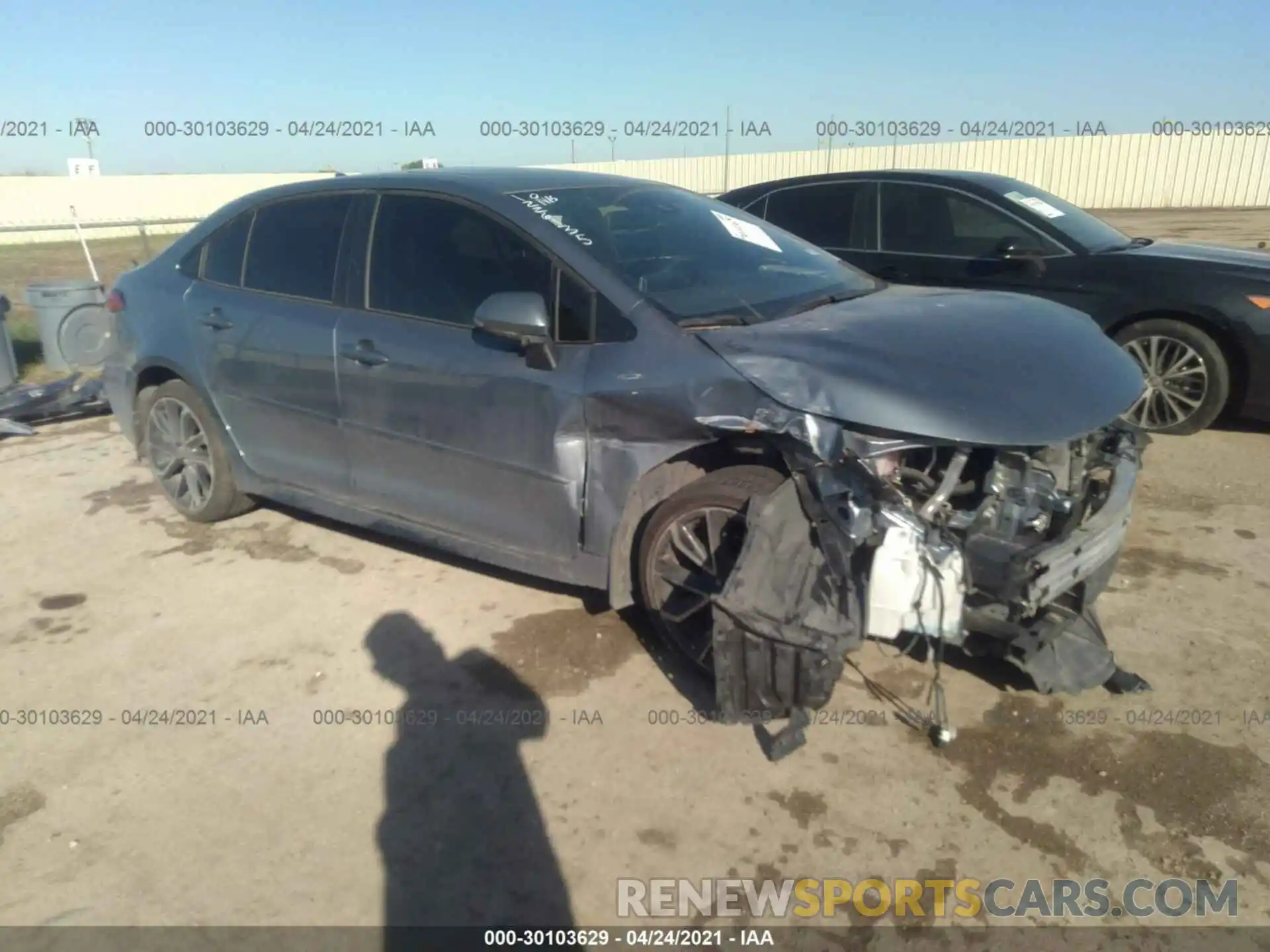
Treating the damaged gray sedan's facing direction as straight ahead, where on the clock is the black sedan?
The black sedan is roughly at 9 o'clock from the damaged gray sedan.

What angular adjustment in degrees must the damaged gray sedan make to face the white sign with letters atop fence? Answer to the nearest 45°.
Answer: approximately 180°

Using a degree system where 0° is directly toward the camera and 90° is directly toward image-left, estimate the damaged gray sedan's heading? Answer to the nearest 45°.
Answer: approximately 315°
